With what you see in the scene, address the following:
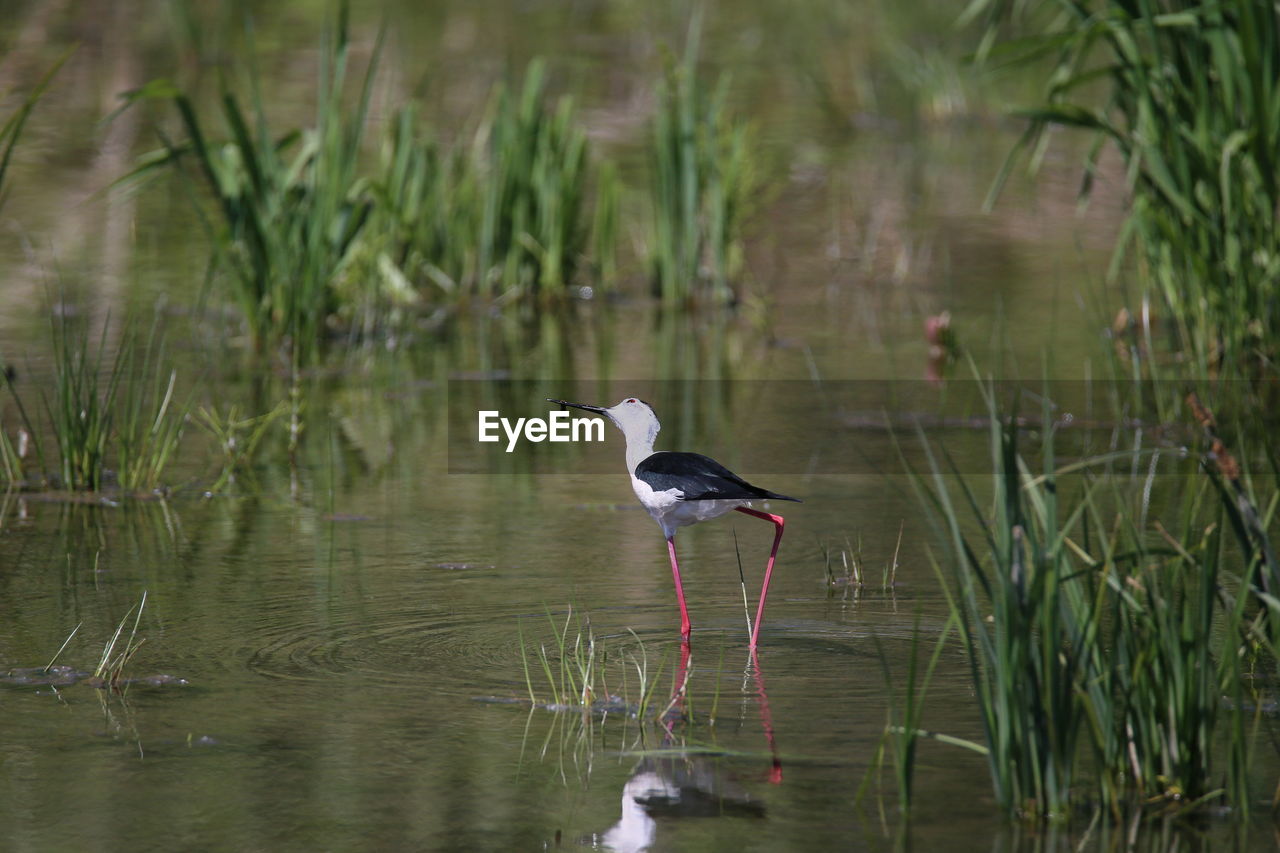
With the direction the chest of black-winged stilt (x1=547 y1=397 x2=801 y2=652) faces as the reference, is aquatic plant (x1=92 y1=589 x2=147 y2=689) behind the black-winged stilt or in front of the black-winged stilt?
in front

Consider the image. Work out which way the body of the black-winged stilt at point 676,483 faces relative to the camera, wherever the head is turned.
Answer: to the viewer's left

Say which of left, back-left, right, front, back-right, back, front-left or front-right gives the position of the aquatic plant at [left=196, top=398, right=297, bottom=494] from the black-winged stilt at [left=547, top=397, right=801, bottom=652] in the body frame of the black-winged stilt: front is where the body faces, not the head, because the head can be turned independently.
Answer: front-right
